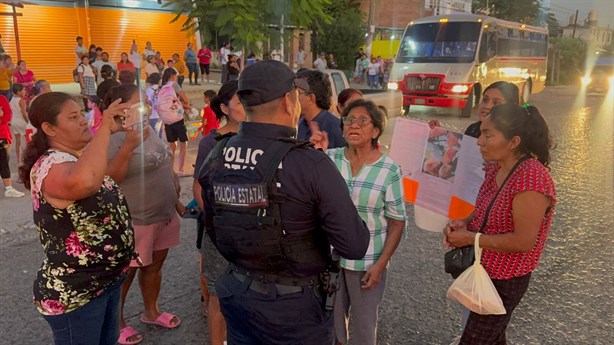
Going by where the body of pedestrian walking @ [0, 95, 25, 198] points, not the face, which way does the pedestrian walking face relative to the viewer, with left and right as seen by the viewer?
facing to the right of the viewer

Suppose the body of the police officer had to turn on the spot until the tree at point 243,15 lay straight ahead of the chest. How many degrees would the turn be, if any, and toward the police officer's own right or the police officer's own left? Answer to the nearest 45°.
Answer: approximately 45° to the police officer's own left

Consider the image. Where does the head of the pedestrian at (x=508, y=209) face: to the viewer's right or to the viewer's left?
to the viewer's left

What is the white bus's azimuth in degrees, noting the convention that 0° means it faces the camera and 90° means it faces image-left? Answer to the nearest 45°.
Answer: approximately 45°

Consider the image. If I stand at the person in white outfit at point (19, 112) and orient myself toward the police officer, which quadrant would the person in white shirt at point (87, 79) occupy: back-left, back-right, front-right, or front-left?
back-left

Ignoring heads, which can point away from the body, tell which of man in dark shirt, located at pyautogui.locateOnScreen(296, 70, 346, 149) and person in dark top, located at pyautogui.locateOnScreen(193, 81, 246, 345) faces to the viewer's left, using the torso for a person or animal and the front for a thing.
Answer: the man in dark shirt

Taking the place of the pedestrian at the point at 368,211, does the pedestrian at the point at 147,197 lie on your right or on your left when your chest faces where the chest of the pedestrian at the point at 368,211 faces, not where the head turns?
on your right

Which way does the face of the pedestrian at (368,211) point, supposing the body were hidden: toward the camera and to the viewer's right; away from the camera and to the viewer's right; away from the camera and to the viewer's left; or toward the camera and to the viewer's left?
toward the camera and to the viewer's left
